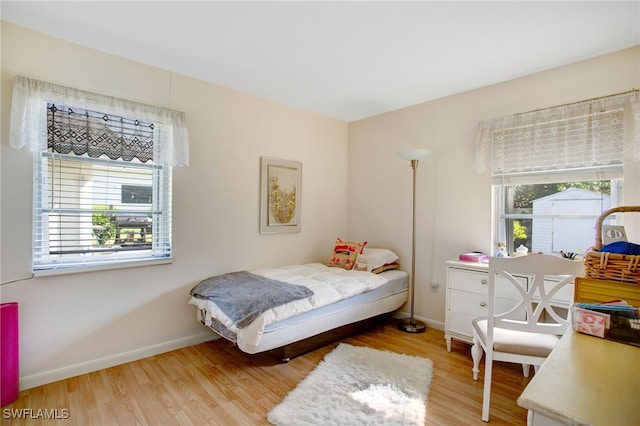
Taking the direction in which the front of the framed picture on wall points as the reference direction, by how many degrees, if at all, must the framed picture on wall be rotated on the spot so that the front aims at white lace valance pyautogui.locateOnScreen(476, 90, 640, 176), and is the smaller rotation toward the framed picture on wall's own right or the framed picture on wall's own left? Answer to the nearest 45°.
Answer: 0° — it already faces it

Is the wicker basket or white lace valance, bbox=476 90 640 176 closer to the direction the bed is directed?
the wicker basket

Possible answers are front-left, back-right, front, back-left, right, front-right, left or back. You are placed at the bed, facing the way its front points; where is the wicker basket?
left

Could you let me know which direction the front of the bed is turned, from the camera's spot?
facing the viewer and to the left of the viewer

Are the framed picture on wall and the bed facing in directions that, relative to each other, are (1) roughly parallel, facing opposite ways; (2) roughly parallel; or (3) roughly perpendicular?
roughly perpendicular

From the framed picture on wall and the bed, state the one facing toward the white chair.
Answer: the framed picture on wall

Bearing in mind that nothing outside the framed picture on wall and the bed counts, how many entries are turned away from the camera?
0

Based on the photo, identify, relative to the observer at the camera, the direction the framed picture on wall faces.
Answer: facing the viewer and to the right of the viewer

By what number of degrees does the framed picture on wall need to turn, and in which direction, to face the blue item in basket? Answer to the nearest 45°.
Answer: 0° — it already faces it

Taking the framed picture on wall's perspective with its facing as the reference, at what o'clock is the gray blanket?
The gray blanket is roughly at 2 o'clock from the framed picture on wall.
